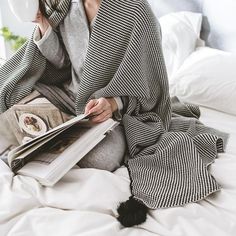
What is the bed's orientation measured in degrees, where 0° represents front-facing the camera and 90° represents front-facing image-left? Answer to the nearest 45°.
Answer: approximately 45°
